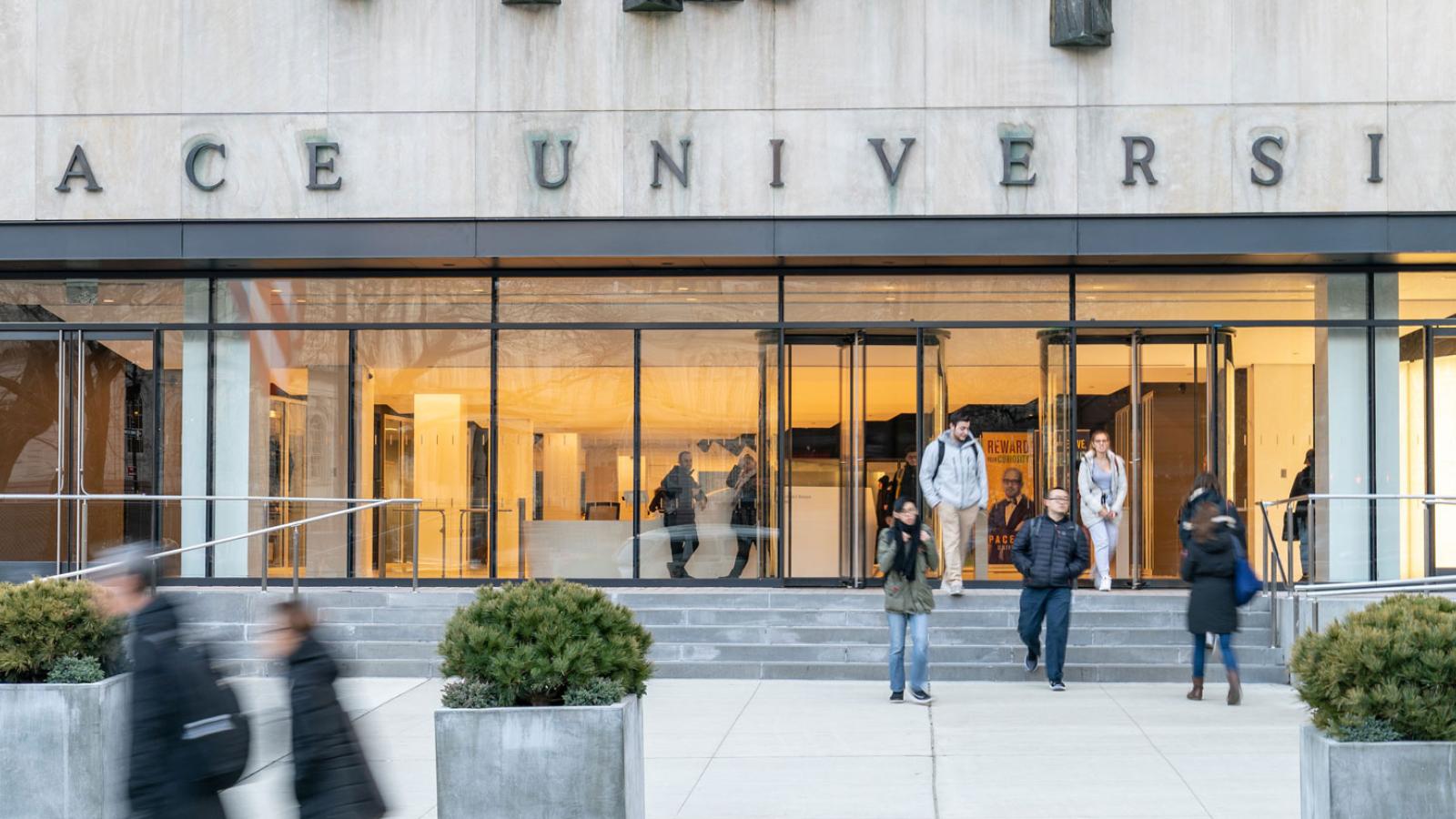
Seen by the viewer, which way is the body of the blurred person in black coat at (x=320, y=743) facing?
to the viewer's left

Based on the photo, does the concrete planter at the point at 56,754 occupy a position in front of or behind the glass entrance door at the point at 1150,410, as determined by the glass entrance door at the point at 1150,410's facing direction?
in front

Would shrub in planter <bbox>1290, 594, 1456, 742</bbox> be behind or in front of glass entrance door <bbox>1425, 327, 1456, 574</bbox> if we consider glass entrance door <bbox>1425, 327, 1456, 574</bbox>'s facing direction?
in front

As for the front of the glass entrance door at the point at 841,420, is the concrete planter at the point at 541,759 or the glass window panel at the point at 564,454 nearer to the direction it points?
the concrete planter

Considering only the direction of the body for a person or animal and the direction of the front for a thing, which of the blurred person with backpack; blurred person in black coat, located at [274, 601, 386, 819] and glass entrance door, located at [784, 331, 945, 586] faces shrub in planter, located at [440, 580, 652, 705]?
the glass entrance door

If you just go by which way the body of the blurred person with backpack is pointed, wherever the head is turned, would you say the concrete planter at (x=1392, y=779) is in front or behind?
behind

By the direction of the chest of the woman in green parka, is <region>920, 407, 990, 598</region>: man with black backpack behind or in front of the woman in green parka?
behind

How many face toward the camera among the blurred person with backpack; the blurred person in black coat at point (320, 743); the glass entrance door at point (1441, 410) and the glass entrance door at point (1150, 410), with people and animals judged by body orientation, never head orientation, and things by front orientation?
2

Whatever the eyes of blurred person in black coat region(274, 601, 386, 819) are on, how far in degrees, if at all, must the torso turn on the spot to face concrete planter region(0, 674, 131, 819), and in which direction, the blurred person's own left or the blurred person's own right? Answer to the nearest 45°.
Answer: approximately 45° to the blurred person's own right

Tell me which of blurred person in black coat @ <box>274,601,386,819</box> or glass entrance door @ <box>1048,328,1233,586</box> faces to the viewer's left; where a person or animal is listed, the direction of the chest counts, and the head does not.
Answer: the blurred person in black coat

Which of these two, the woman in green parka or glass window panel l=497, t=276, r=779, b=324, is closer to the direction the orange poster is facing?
the woman in green parka

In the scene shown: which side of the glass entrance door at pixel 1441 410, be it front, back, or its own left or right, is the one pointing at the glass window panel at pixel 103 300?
right

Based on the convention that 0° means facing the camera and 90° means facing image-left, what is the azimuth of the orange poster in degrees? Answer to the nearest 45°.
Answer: approximately 0°

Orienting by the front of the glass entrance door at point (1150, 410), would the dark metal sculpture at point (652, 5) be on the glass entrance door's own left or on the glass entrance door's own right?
on the glass entrance door's own right

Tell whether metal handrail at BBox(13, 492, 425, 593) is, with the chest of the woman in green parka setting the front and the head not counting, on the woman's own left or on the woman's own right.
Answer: on the woman's own right
